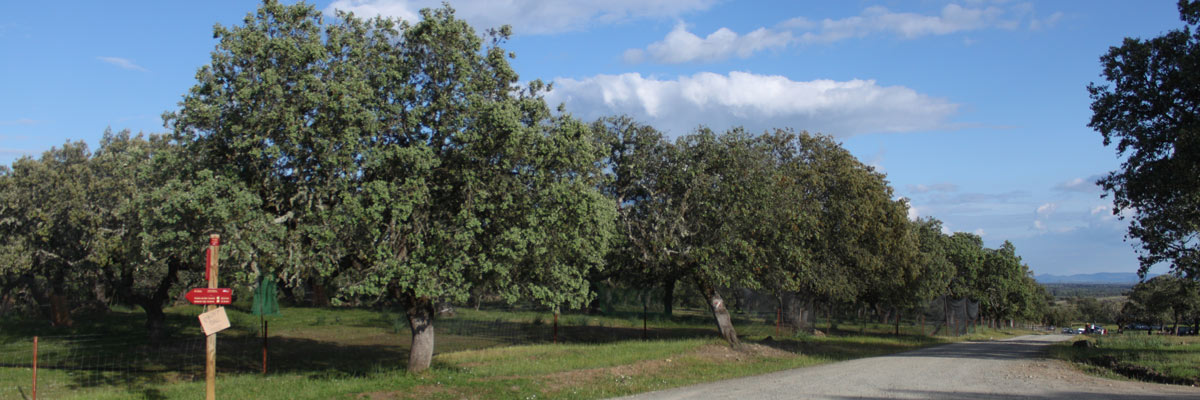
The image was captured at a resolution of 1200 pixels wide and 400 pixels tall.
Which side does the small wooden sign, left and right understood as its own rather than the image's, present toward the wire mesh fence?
back

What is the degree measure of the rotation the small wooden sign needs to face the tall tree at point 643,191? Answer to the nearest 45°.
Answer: approximately 135° to its left

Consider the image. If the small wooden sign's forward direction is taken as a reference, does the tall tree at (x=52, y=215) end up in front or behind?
behind

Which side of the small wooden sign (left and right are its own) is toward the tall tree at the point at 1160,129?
left

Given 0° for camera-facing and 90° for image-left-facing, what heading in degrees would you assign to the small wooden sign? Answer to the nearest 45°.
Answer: approximately 0°
